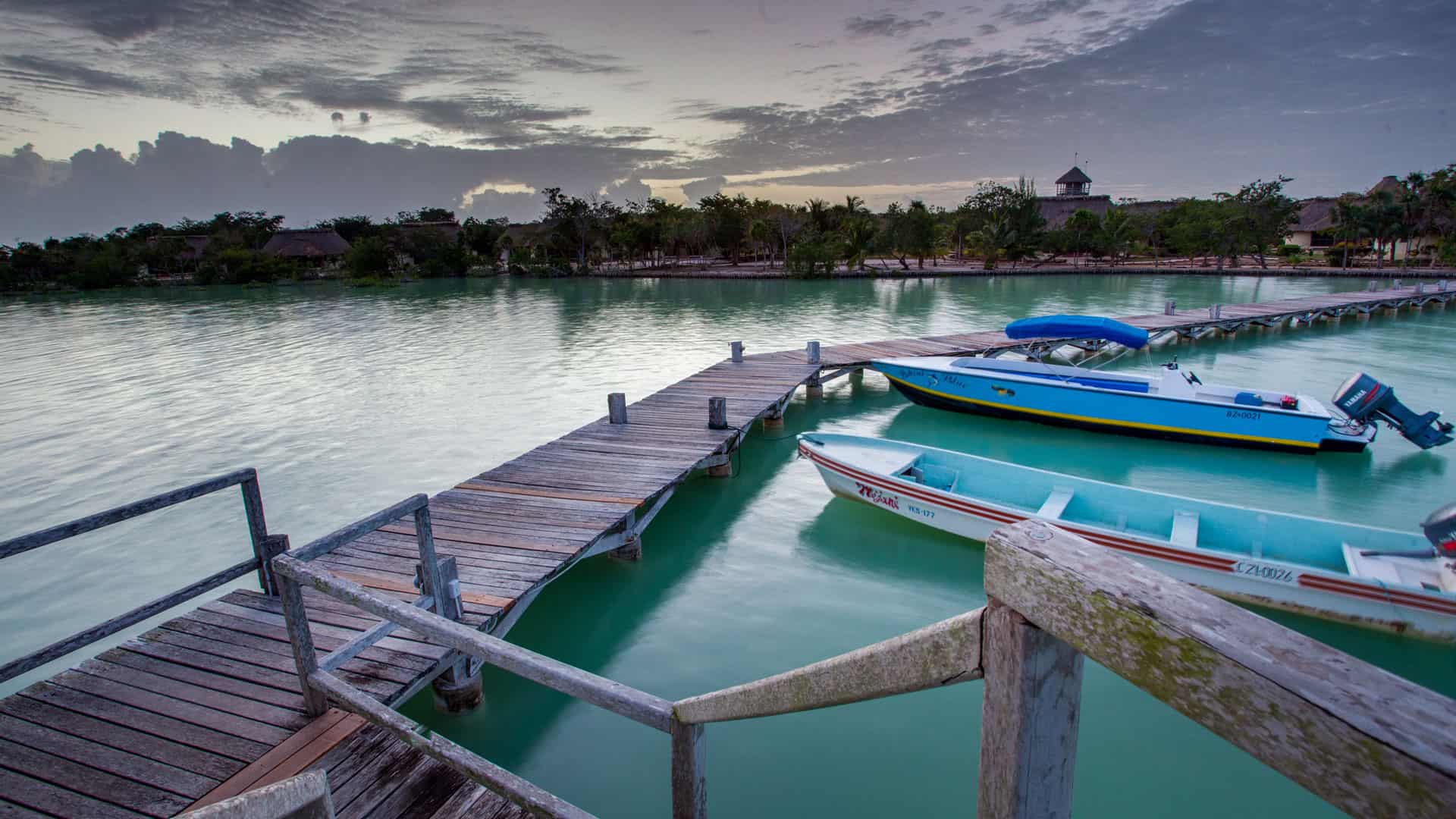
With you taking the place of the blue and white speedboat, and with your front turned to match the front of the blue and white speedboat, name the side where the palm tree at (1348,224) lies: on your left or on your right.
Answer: on your right

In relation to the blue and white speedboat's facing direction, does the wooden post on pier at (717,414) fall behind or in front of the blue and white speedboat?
in front

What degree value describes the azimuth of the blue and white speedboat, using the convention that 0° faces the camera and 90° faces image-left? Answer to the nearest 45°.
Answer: approximately 90°

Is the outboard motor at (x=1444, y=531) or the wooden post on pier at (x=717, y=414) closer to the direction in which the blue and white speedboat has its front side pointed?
the wooden post on pier

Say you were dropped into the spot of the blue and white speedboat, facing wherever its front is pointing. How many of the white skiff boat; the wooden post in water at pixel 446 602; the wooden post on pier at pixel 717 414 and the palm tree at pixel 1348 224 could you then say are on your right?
1

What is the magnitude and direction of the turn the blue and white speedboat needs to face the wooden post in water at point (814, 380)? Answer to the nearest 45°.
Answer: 0° — it already faces it

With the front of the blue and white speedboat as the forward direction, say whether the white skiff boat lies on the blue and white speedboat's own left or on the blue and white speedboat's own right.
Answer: on the blue and white speedboat's own left

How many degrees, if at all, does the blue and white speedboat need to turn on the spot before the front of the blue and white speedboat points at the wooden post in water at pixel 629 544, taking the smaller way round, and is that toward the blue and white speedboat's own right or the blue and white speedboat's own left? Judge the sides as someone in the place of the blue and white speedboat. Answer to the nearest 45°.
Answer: approximately 45° to the blue and white speedboat's own left
